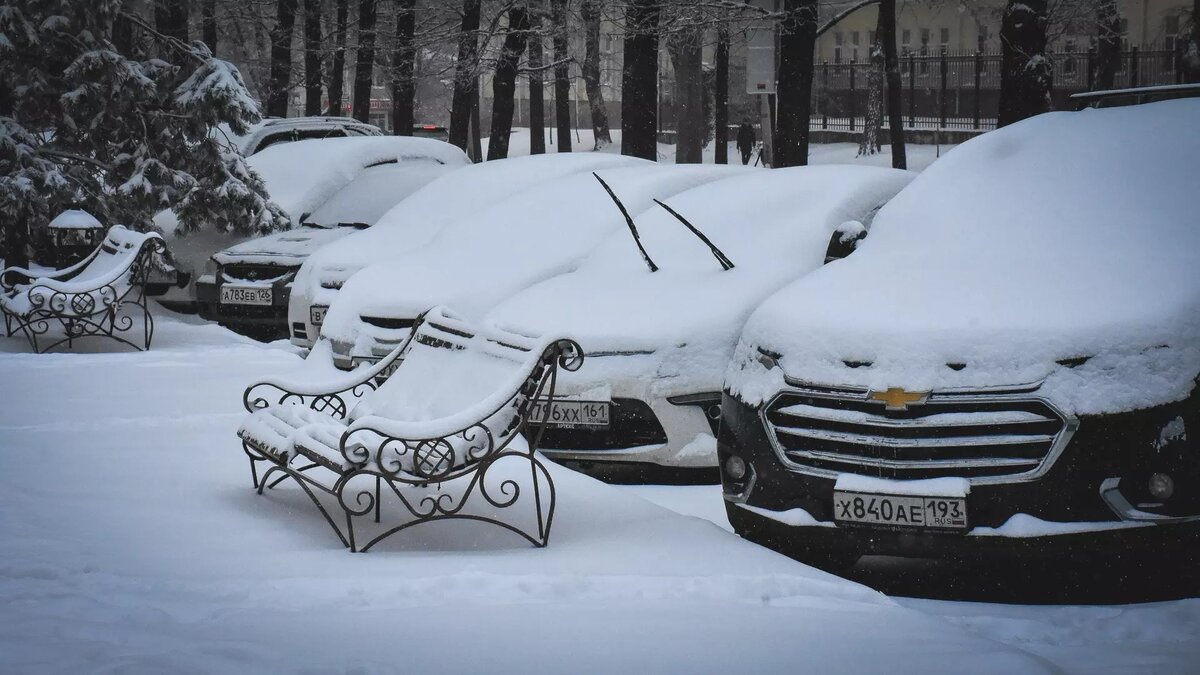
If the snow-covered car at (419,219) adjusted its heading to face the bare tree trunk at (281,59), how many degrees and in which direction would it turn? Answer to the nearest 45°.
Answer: approximately 135° to its right

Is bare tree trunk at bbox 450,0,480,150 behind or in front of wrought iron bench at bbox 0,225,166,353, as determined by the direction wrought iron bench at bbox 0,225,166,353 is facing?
behind

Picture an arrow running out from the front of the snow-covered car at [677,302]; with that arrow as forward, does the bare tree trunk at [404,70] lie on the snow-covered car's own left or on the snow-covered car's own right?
on the snow-covered car's own right

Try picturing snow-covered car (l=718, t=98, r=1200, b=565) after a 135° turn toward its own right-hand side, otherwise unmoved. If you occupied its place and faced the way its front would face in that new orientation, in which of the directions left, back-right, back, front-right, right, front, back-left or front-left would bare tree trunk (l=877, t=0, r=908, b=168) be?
front

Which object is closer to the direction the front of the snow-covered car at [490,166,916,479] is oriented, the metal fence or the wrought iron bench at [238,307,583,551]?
the wrought iron bench

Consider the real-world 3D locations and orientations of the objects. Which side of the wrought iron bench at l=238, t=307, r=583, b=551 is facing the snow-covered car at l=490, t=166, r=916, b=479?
back

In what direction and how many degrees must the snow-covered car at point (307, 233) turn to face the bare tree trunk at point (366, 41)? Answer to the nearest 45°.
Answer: approximately 135° to its right

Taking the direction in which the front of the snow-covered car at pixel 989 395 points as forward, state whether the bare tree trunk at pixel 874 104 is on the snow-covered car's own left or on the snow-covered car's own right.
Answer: on the snow-covered car's own right

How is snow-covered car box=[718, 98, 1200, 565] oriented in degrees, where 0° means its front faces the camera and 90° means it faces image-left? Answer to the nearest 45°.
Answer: approximately 45°

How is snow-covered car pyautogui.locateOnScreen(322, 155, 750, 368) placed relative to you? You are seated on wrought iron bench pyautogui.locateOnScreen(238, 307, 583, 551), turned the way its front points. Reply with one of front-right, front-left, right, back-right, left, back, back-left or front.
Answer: back-right
